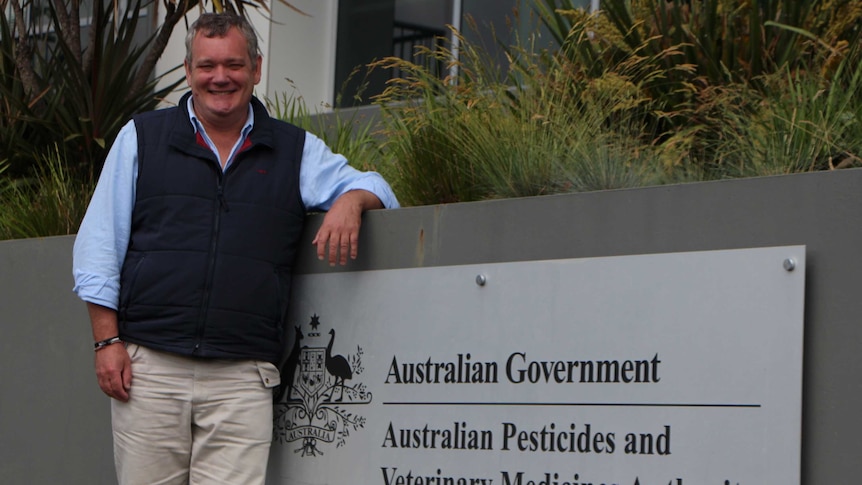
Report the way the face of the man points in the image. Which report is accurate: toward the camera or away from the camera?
toward the camera

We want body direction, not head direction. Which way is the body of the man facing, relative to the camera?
toward the camera

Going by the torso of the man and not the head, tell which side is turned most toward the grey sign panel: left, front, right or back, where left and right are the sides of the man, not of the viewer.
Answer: left
